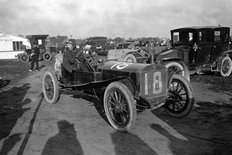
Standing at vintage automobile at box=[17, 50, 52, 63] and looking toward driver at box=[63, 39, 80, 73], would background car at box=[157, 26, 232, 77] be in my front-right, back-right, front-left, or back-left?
front-left

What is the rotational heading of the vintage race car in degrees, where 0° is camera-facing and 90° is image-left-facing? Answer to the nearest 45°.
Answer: approximately 315°

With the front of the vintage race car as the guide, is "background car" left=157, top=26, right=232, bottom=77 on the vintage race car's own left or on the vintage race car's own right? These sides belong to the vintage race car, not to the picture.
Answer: on the vintage race car's own left
